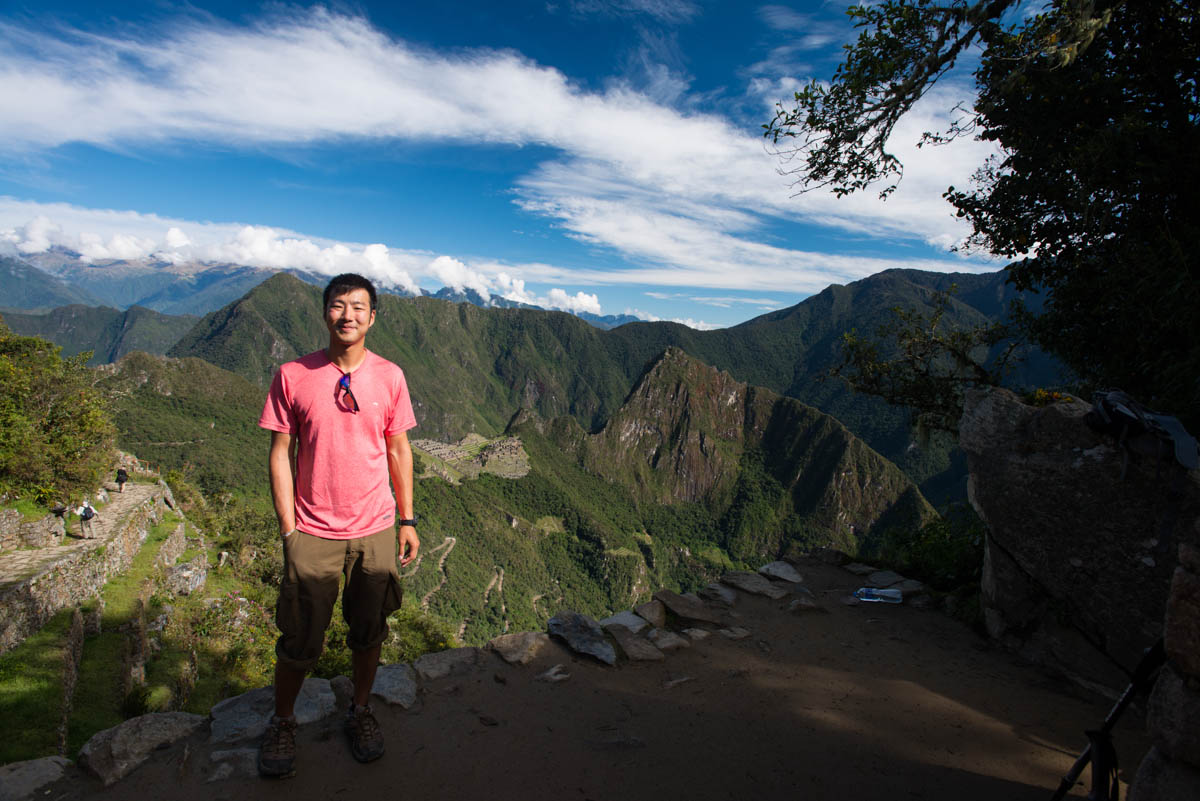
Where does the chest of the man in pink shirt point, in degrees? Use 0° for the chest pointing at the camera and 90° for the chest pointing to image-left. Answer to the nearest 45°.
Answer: approximately 0°

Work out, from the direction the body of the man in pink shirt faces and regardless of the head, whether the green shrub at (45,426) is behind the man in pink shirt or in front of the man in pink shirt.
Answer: behind

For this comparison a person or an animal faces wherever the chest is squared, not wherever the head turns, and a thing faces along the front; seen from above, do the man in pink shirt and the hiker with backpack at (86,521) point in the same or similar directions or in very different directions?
very different directions

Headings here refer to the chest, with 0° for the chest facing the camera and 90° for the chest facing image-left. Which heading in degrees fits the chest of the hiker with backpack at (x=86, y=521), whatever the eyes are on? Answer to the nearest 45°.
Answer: approximately 180°

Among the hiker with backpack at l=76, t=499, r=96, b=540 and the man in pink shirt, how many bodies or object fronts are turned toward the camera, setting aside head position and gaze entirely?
1

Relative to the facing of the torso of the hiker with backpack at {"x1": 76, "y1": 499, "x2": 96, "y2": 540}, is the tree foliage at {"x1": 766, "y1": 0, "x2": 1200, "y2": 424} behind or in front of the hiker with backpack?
behind
